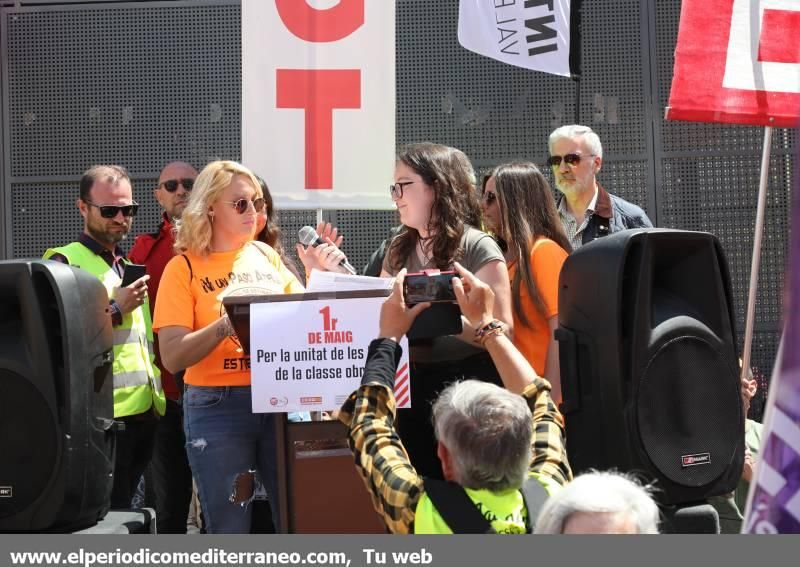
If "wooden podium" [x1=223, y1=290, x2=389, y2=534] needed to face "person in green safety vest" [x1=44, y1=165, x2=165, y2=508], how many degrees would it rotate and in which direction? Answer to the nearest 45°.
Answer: approximately 135° to its right

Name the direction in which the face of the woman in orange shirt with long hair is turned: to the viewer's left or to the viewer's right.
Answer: to the viewer's left

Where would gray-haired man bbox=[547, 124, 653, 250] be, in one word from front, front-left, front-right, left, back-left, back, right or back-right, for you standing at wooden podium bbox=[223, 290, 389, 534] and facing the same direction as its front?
back-left

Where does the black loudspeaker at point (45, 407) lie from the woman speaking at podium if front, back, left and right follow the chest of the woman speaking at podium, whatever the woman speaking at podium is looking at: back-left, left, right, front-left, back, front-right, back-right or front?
right

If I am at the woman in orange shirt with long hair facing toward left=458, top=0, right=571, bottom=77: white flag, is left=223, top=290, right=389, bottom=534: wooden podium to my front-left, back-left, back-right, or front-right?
back-left

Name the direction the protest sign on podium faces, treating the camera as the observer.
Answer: facing the viewer

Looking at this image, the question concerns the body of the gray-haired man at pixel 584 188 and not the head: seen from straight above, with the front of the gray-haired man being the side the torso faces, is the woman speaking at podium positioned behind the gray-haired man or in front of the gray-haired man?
in front

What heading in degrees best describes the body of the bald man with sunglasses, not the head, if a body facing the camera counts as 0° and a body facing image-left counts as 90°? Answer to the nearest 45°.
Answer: approximately 315°

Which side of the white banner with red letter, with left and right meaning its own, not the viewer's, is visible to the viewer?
front

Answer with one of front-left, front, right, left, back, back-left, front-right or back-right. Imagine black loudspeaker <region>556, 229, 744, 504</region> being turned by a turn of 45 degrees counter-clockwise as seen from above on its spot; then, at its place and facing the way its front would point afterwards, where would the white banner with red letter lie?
back-left

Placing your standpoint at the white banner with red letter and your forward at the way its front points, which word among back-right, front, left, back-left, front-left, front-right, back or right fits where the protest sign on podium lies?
front

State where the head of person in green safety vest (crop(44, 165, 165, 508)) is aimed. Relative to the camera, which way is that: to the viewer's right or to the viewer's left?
to the viewer's right

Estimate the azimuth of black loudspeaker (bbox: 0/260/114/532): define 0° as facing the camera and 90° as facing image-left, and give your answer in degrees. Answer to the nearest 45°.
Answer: approximately 45°

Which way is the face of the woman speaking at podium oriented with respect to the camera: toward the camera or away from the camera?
toward the camera

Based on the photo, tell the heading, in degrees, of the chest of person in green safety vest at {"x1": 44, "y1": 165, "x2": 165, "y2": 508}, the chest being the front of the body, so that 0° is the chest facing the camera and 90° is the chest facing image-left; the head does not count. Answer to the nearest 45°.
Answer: approximately 315°

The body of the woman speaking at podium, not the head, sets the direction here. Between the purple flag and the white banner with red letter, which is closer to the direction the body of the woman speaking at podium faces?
the purple flag

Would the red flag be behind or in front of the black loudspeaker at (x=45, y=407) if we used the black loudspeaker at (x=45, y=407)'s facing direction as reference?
behind
